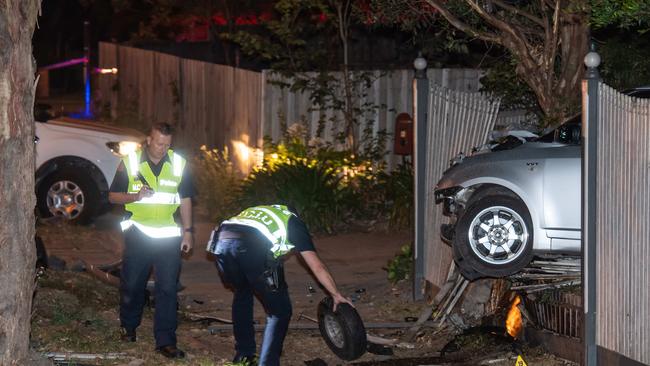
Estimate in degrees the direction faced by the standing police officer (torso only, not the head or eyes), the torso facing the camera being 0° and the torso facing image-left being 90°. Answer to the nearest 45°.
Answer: approximately 0°

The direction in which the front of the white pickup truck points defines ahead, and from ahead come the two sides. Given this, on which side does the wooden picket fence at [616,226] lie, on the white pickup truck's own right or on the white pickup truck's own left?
on the white pickup truck's own right

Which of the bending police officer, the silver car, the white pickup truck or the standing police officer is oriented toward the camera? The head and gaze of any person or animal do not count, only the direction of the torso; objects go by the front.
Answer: the standing police officer

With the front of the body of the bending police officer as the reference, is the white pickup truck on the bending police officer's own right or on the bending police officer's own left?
on the bending police officer's own left

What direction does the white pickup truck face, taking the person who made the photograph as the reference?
facing to the right of the viewer

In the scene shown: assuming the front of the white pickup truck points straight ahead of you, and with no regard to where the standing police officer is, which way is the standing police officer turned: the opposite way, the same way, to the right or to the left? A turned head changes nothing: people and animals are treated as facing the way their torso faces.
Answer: to the right

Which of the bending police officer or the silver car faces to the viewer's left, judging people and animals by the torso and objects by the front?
the silver car

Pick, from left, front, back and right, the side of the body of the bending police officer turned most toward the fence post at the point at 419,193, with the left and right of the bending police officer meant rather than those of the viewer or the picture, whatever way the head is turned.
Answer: front

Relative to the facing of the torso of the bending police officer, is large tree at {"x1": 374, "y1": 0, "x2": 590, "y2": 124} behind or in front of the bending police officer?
in front

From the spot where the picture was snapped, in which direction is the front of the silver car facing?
facing to the left of the viewer

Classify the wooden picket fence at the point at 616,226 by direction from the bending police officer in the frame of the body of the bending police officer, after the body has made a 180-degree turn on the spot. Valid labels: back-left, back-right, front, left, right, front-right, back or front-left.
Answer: back-left

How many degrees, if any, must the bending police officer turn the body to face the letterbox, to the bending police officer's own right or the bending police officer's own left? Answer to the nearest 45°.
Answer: approximately 45° to the bending police officer's own left
